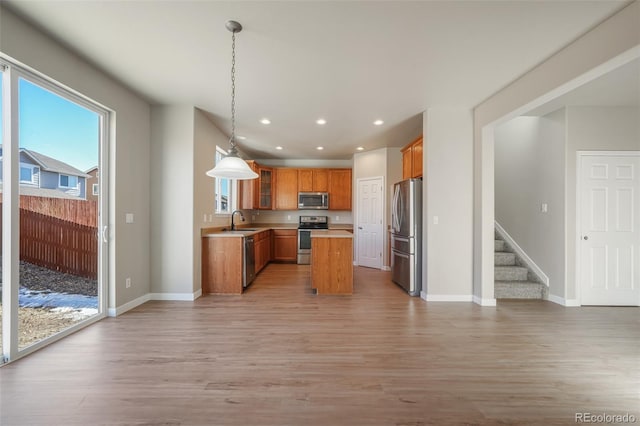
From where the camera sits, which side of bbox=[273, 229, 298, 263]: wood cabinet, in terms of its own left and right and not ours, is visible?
front

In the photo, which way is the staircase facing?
toward the camera

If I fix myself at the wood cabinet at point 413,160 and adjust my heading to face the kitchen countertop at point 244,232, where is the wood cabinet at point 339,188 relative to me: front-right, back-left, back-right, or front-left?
front-right

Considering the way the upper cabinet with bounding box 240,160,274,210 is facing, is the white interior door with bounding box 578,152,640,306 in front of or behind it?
in front

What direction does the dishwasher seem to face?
to the viewer's right

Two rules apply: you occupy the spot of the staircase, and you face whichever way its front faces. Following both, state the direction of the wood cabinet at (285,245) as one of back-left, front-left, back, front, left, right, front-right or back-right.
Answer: right

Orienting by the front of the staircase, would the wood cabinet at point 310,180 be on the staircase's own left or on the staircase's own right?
on the staircase's own right

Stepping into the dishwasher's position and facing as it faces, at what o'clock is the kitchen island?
The kitchen island is roughly at 1 o'clock from the dishwasher.

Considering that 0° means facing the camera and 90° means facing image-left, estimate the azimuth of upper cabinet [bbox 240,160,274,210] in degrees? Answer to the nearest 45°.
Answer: approximately 315°

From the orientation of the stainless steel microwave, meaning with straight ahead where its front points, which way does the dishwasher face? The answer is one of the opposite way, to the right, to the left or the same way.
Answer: to the left

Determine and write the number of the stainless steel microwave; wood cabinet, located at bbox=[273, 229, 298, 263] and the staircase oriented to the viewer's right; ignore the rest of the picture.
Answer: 0
